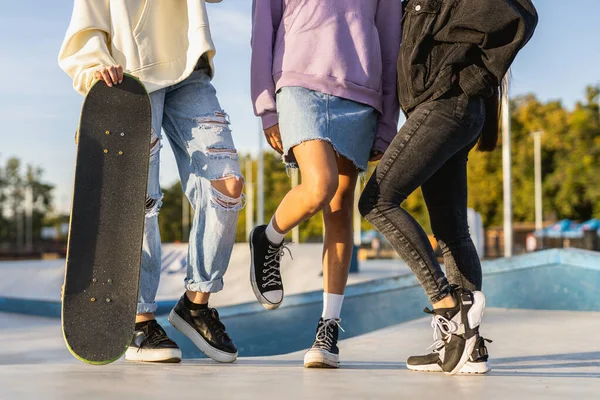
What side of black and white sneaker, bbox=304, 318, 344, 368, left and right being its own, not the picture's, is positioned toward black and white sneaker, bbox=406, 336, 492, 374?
left

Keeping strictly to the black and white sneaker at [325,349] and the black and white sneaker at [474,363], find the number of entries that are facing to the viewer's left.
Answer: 1

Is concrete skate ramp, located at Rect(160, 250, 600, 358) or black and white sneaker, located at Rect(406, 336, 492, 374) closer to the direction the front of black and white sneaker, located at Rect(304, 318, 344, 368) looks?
the black and white sneaker

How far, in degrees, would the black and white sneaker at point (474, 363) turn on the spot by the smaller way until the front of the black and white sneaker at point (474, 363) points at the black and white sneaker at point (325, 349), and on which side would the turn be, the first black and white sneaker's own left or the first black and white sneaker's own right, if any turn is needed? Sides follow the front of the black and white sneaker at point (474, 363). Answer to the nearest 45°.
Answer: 0° — it already faces it

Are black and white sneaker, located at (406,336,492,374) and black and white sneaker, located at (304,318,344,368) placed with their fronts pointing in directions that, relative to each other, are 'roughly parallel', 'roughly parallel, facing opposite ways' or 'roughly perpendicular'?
roughly perpendicular

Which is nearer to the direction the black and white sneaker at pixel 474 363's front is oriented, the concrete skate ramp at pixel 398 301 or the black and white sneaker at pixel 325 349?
the black and white sneaker

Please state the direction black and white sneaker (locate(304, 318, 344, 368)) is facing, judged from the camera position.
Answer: facing the viewer

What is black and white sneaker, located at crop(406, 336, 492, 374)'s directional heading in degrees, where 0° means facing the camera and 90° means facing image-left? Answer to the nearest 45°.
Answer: approximately 90°

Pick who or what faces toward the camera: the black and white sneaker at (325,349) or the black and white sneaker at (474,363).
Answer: the black and white sneaker at (325,349)

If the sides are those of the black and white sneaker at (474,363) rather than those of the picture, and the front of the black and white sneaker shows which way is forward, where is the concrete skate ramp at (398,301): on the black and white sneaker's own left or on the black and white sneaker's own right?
on the black and white sneaker's own right

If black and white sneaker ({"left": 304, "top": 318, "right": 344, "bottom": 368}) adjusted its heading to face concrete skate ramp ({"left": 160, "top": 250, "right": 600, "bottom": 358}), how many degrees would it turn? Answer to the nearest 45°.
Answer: approximately 180°
